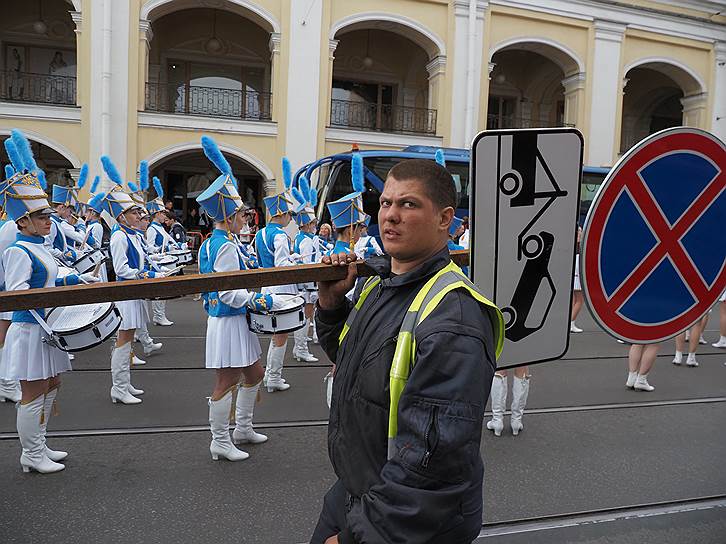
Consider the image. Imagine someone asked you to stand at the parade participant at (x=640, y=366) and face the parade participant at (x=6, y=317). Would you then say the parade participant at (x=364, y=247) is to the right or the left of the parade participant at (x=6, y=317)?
right

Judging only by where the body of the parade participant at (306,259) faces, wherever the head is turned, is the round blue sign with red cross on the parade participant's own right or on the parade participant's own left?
on the parade participant's own right

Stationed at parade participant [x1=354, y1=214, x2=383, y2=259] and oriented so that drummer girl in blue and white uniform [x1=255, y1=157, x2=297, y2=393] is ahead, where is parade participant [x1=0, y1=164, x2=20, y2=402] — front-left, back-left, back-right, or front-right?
front-right
